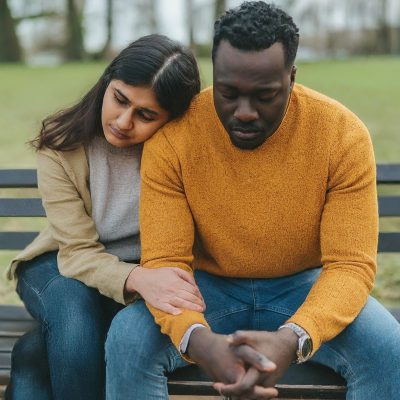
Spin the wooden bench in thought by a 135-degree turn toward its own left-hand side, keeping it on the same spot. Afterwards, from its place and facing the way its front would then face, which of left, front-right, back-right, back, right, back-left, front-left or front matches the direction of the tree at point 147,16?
front-left

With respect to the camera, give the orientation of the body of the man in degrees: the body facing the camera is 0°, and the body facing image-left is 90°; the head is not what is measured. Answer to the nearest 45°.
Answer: approximately 0°

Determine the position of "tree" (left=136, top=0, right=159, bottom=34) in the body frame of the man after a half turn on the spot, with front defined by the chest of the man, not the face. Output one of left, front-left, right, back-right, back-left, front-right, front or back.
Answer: front

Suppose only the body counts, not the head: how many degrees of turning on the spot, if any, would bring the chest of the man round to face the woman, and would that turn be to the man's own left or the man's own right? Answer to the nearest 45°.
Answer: approximately 90° to the man's own right
